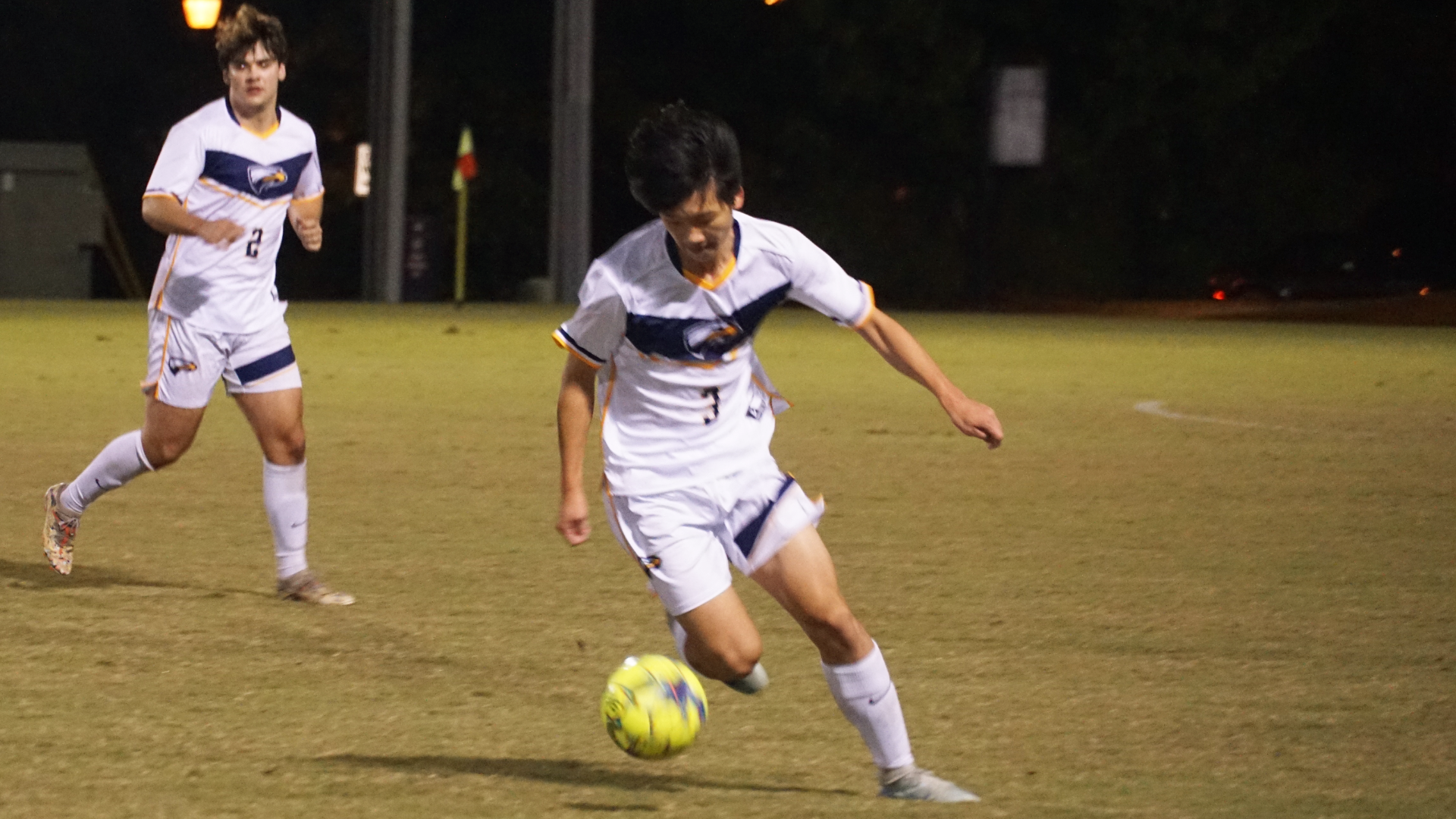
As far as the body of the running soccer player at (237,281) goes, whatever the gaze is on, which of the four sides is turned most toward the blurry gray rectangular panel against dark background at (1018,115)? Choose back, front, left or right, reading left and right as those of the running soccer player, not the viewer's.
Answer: left

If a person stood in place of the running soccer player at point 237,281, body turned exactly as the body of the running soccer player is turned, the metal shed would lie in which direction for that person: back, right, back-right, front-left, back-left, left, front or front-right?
back-left

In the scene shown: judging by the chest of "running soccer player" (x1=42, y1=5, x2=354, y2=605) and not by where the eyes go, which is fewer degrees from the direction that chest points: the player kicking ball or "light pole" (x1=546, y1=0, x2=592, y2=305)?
the player kicking ball

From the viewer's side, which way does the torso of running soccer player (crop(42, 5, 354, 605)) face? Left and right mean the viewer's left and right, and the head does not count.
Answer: facing the viewer and to the right of the viewer

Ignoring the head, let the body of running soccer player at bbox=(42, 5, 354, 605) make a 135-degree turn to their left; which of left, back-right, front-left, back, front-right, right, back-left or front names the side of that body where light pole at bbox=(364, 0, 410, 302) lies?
front

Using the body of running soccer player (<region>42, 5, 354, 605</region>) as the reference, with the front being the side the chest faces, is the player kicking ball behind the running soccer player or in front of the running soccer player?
in front

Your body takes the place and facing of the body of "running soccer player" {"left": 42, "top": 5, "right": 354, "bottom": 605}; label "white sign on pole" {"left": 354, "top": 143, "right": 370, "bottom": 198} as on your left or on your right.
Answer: on your left

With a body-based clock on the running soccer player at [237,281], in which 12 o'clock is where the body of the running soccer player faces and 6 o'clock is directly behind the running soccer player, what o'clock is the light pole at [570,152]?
The light pole is roughly at 8 o'clock from the running soccer player.
